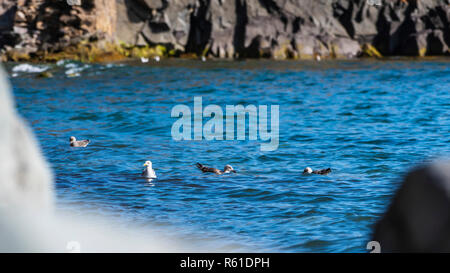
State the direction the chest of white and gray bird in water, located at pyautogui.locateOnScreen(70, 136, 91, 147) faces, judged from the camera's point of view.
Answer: to the viewer's left

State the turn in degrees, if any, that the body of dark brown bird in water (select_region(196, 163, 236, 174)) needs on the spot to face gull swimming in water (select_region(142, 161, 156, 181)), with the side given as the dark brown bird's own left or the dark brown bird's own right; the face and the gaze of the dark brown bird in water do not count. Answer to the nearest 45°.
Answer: approximately 180°

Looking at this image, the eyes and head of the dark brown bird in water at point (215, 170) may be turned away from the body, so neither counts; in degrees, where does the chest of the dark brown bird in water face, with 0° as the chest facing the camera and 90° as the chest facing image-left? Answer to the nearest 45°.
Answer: approximately 270°

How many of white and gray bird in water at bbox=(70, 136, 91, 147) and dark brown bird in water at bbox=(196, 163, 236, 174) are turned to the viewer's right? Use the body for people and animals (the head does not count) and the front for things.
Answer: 1

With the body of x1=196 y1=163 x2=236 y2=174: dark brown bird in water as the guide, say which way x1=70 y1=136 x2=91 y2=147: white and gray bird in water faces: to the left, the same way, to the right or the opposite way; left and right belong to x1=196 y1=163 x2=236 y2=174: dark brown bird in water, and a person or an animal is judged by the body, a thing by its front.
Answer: the opposite way

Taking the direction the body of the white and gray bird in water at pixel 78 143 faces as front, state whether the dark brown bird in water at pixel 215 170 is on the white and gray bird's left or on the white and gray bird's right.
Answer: on the white and gray bird's left

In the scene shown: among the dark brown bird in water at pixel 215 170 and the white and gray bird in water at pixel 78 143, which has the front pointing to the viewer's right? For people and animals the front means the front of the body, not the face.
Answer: the dark brown bird in water at pixel 215 170

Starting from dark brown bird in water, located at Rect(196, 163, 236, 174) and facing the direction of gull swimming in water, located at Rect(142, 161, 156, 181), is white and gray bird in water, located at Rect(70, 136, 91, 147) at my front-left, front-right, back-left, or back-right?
front-right
